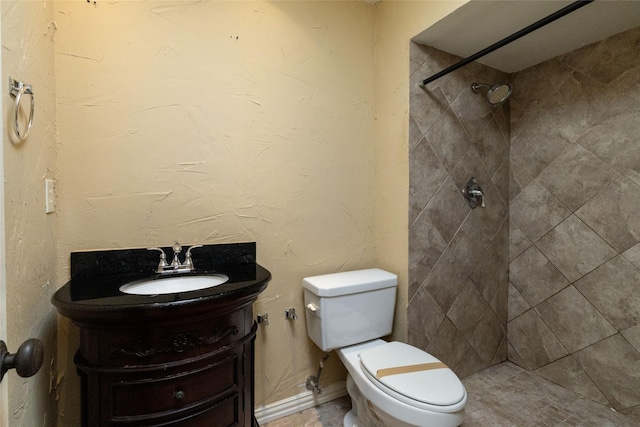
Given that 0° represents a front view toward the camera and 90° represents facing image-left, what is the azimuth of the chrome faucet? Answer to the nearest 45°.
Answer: approximately 0°
